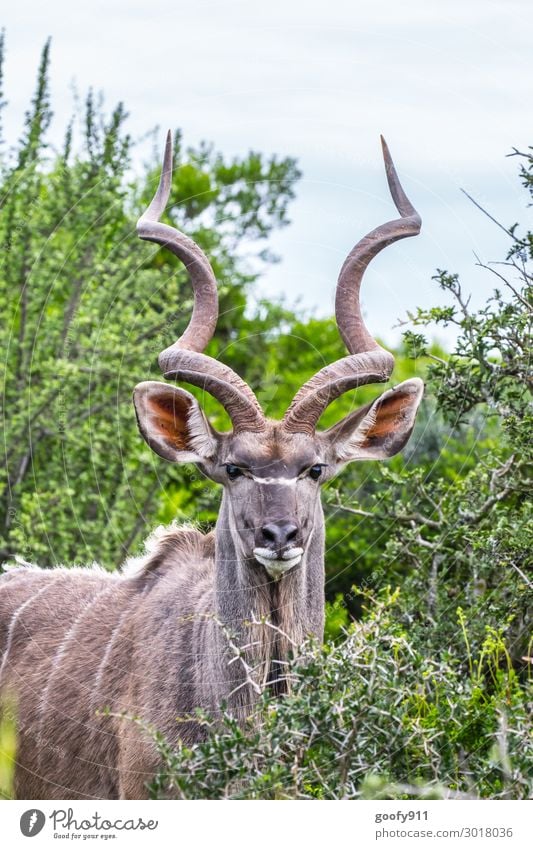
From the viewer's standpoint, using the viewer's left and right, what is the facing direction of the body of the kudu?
facing the viewer and to the right of the viewer

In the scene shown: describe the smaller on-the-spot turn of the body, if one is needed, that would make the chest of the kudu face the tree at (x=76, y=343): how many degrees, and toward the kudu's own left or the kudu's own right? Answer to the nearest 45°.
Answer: approximately 135° to the kudu's own left
